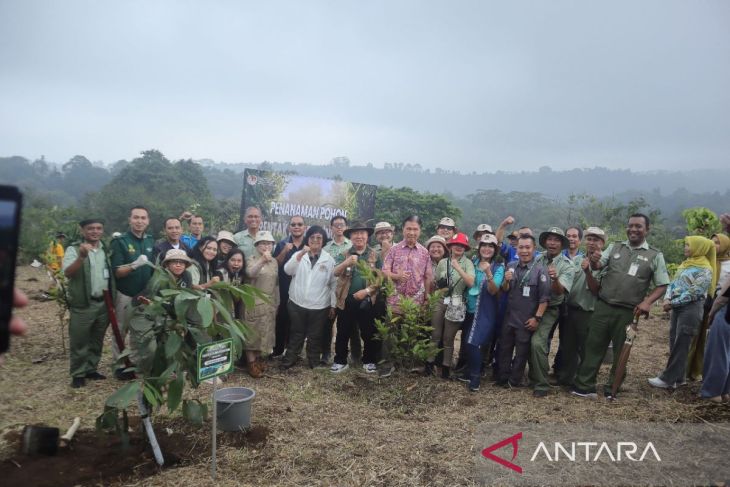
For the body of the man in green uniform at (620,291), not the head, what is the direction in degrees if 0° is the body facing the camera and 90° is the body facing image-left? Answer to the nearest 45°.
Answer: approximately 0°

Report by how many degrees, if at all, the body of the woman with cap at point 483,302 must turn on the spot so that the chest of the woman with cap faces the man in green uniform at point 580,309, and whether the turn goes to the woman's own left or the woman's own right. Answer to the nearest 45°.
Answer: approximately 135° to the woman's own left

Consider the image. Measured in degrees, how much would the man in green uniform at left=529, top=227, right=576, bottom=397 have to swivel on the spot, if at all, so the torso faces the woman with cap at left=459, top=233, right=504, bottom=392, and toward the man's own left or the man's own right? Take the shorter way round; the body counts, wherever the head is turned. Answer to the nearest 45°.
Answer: approximately 45° to the man's own right

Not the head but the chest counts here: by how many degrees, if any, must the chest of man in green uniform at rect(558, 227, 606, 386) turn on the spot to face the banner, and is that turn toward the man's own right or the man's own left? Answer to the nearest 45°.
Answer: approximately 90° to the man's own right

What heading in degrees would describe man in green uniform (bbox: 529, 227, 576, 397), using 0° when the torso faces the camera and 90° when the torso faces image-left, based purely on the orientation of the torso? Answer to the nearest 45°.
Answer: approximately 45°

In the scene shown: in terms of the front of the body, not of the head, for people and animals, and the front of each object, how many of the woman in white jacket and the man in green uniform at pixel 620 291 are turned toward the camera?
2

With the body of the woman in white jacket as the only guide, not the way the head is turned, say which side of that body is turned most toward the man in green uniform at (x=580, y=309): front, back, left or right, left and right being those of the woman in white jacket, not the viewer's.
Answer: left
